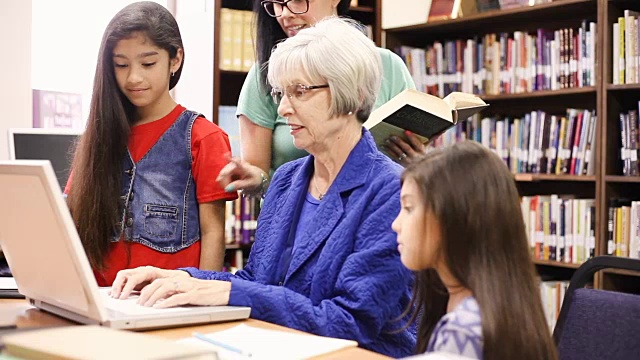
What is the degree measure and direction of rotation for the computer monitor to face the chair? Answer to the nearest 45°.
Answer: approximately 45° to its left

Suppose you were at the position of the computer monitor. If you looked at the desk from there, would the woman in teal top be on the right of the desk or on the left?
left

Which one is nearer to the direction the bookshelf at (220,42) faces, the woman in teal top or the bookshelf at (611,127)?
the woman in teal top

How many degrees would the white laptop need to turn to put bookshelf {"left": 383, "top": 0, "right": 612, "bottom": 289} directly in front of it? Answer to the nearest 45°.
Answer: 0° — it already faces it

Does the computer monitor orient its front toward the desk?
yes

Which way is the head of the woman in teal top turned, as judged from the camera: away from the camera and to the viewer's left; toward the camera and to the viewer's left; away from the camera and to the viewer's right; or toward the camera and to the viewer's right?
toward the camera and to the viewer's left

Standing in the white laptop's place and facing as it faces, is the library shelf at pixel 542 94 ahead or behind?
ahead

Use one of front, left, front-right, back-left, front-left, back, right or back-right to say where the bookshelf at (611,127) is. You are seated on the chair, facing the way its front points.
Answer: back-right

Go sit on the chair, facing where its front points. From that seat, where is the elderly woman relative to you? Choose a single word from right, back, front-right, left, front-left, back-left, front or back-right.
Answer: front-right

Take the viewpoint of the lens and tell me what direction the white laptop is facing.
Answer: facing away from the viewer and to the right of the viewer

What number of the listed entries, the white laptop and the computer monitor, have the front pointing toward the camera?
1

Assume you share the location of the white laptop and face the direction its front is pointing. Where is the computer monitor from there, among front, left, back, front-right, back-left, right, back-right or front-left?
front-left
